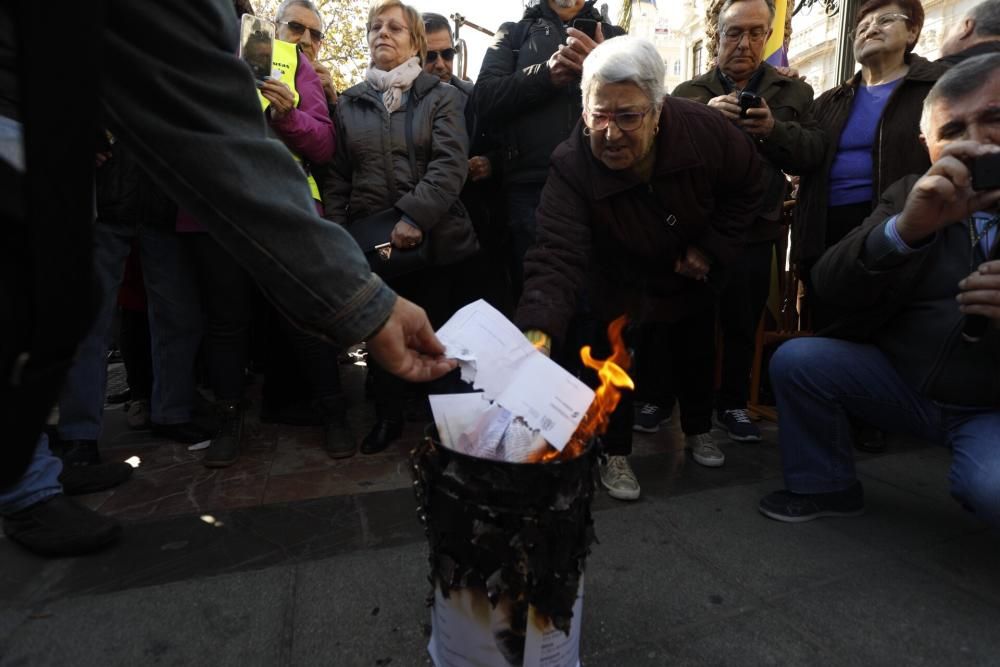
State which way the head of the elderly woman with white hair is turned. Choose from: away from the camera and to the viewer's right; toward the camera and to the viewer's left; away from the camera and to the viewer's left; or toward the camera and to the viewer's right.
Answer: toward the camera and to the viewer's left

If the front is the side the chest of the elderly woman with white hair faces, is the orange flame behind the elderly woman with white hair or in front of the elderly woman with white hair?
in front

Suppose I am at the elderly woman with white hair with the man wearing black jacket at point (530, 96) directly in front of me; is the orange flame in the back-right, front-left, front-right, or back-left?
back-left

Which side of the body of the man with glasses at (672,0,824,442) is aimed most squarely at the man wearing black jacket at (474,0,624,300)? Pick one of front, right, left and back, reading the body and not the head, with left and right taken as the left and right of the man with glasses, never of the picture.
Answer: right

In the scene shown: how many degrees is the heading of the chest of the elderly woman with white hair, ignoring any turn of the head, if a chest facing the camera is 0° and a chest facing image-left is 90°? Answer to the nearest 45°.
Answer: approximately 45°

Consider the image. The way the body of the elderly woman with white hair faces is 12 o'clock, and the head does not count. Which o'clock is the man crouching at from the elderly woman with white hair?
The man crouching is roughly at 8 o'clock from the elderly woman with white hair.

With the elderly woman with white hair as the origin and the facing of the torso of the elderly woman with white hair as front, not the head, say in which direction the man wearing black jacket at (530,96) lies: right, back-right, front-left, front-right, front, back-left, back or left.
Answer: right

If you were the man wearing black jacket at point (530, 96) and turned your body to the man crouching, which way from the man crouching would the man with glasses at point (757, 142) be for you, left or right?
left

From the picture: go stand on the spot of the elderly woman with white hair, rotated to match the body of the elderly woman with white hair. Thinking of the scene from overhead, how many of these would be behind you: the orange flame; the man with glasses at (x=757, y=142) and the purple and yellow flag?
2

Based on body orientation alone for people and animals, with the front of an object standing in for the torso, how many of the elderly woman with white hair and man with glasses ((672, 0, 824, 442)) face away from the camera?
0

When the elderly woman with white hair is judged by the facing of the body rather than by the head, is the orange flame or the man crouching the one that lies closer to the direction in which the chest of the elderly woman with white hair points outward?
the orange flame
